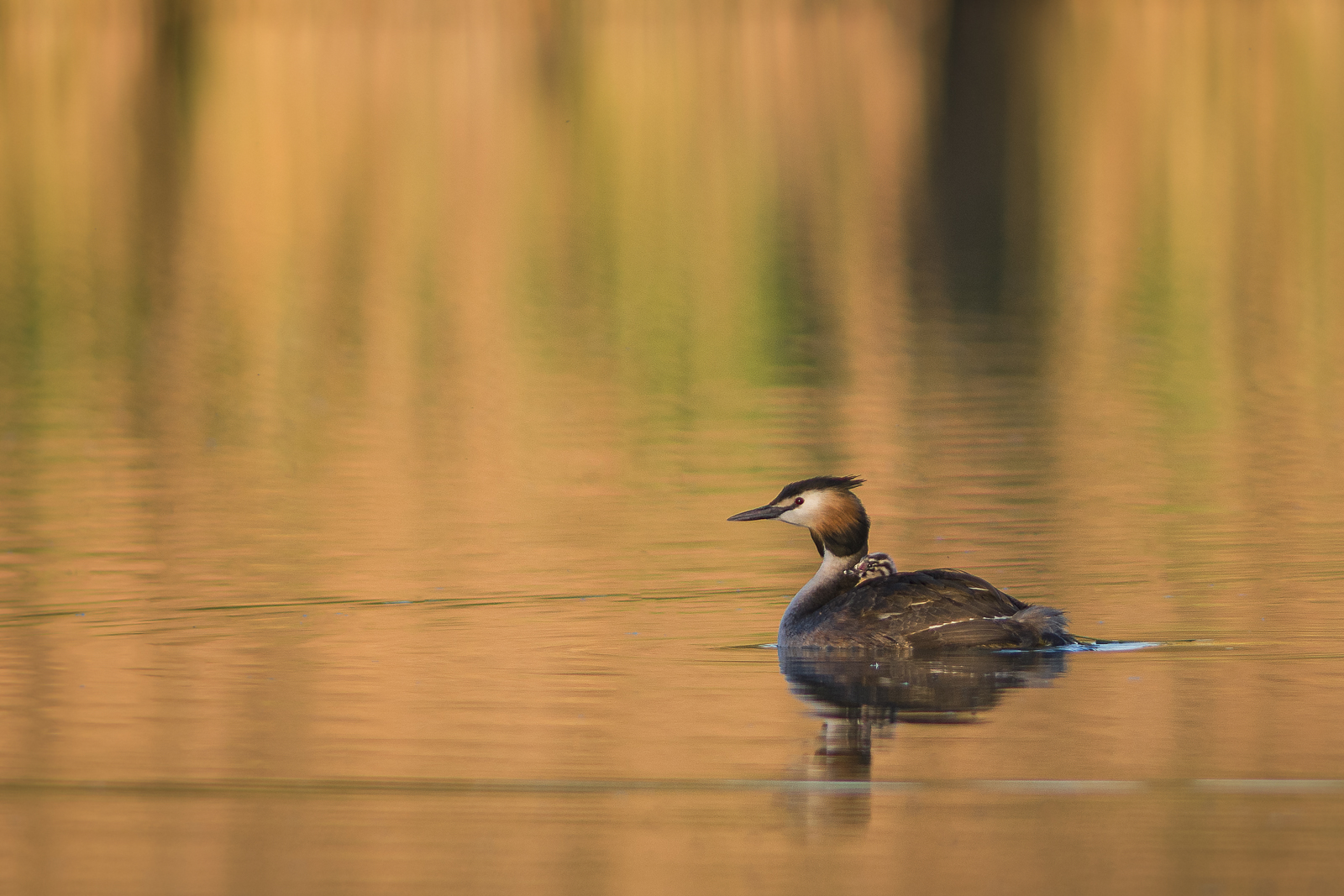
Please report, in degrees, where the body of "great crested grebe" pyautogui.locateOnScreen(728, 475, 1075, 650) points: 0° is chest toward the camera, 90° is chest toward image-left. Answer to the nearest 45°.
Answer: approximately 90°
